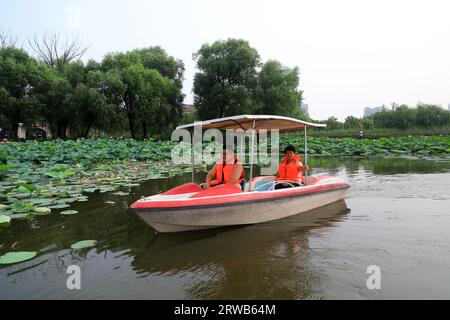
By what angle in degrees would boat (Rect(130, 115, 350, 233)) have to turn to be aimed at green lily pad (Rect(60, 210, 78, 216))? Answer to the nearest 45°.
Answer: approximately 45° to its right

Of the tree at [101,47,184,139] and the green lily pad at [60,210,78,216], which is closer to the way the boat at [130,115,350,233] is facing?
the green lily pad

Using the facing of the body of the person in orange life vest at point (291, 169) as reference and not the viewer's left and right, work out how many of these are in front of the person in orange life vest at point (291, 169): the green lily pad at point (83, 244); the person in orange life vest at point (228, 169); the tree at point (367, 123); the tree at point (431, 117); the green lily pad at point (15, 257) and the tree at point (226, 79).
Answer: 3

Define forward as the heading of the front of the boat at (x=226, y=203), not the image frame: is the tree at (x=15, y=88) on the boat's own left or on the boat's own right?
on the boat's own right

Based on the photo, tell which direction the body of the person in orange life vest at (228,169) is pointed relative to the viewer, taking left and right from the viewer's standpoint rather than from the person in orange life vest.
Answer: facing the viewer and to the left of the viewer

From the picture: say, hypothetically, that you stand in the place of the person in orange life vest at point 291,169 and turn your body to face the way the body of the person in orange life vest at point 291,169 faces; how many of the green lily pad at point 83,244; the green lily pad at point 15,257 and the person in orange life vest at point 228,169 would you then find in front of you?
3

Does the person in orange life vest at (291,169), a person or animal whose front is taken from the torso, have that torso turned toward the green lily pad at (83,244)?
yes

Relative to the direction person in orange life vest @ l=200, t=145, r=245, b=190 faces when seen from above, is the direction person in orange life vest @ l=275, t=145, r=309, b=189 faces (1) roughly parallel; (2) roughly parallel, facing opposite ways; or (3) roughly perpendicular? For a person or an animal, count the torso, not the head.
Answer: roughly parallel

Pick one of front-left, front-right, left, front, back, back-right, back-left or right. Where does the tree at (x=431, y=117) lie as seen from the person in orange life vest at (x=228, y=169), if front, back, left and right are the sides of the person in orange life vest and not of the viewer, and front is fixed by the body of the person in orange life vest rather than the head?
back

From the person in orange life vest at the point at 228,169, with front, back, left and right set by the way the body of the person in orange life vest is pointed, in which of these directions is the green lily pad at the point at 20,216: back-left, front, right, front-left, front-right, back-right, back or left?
front-right

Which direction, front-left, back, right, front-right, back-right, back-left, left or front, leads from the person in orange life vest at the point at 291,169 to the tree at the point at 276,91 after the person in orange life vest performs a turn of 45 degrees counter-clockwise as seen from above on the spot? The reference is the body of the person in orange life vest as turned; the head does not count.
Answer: back

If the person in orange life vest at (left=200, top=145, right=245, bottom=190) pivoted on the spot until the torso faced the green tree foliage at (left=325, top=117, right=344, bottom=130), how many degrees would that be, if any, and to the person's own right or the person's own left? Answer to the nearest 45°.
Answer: approximately 135° to the person's own right

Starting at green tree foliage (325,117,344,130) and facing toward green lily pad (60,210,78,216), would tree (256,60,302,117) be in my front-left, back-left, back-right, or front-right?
front-right

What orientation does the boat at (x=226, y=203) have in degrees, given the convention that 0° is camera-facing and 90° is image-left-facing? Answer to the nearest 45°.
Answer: approximately 45°
